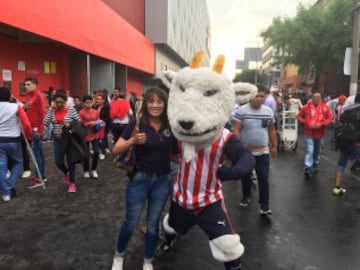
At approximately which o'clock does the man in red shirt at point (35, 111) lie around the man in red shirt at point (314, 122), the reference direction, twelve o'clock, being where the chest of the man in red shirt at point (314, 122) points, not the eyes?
the man in red shirt at point (35, 111) is roughly at 2 o'clock from the man in red shirt at point (314, 122).

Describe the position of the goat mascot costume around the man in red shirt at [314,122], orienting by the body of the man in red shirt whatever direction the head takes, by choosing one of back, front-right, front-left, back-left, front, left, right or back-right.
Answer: front

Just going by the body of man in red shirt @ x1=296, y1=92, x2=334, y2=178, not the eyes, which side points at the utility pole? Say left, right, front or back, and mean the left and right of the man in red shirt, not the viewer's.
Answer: back

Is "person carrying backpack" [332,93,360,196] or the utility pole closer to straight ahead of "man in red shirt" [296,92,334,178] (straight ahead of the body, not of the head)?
the person carrying backpack

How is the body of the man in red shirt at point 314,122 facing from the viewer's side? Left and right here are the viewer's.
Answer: facing the viewer

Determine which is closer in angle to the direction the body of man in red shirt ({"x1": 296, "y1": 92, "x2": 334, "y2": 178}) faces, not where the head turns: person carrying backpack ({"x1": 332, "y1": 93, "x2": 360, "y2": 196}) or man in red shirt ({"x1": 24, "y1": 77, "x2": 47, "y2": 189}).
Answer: the person carrying backpack

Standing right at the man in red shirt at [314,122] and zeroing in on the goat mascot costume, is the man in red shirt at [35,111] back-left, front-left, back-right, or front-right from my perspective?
front-right

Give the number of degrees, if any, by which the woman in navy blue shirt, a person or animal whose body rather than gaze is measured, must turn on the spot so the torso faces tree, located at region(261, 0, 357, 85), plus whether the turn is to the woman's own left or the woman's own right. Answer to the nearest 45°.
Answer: approximately 135° to the woman's own left

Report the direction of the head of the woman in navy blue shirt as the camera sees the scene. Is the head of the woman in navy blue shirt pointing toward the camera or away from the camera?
toward the camera

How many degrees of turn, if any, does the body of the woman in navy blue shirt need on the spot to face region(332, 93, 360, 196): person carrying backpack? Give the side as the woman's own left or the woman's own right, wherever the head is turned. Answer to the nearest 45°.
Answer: approximately 135° to the woman's own left

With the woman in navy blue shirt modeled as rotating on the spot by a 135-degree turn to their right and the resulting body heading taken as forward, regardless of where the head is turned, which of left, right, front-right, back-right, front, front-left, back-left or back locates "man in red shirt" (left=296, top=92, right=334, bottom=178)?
right

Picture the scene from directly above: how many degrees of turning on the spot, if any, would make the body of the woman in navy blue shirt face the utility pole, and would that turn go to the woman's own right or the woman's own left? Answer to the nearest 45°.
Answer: approximately 135° to the woman's own left

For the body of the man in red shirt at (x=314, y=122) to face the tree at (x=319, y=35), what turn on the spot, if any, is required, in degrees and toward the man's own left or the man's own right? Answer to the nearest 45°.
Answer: approximately 180°

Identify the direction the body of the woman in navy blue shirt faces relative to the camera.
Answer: toward the camera
